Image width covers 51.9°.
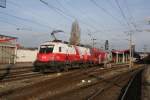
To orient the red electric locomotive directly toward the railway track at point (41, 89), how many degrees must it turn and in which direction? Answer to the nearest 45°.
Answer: approximately 45° to its left

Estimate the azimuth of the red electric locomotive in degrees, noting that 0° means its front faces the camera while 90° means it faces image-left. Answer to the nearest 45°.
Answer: approximately 45°

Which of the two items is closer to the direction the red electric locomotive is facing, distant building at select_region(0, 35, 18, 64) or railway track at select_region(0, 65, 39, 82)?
the railway track

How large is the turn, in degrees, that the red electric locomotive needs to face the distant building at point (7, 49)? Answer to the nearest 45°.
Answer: approximately 90° to its right

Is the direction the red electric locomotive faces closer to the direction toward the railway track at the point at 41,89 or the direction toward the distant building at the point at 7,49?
the railway track
